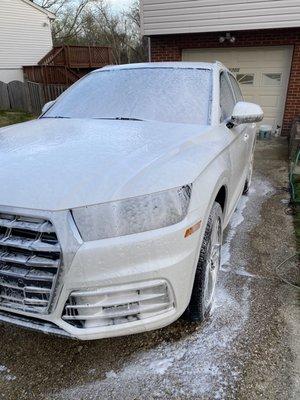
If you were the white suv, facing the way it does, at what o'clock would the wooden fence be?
The wooden fence is roughly at 4 o'clock from the white suv.

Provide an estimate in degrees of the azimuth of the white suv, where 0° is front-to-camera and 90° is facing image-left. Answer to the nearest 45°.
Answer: approximately 45°

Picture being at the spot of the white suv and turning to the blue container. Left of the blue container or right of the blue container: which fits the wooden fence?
left

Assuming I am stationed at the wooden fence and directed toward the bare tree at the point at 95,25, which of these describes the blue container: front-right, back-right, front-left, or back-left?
back-right

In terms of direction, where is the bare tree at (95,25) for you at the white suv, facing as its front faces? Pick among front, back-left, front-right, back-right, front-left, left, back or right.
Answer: back-right

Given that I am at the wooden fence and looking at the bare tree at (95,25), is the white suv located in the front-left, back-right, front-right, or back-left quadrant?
back-right

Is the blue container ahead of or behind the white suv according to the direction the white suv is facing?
behind
